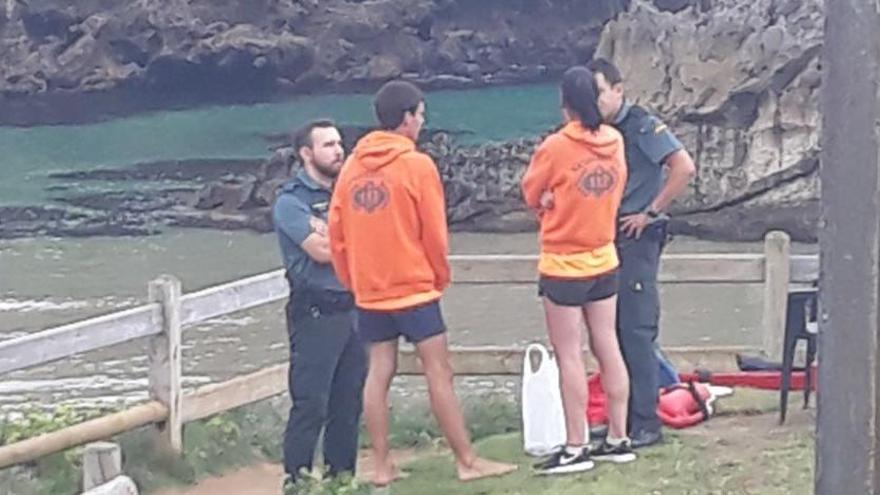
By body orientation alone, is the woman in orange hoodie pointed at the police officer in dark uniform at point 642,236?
no

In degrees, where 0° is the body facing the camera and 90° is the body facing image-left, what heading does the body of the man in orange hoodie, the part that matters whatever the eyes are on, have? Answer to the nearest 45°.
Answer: approximately 225°

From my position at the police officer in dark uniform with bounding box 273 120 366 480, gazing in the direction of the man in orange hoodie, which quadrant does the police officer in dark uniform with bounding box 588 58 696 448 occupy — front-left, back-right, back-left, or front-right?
front-left

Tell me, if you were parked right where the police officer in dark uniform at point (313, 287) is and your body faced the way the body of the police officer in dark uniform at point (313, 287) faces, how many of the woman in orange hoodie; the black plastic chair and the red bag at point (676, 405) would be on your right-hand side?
0

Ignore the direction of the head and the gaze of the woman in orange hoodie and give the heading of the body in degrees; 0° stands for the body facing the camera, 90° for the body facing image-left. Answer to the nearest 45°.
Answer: approximately 135°

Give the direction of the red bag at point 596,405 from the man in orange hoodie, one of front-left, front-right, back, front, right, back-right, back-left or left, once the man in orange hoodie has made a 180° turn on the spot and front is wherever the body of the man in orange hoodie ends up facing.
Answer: back

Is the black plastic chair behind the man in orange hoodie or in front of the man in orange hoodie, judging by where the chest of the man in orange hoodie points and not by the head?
in front

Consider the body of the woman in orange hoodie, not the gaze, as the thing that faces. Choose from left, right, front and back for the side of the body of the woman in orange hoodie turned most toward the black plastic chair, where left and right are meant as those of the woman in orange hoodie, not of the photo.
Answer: right

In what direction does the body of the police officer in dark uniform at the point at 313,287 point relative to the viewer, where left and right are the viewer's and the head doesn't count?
facing the viewer and to the right of the viewer

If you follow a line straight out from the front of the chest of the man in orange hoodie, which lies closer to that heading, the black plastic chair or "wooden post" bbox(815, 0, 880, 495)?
the black plastic chair

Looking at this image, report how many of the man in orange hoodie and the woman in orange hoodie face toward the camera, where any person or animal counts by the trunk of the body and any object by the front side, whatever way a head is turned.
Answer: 0

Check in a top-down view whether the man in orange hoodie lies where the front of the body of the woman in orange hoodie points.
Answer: no
